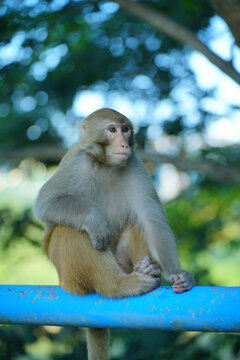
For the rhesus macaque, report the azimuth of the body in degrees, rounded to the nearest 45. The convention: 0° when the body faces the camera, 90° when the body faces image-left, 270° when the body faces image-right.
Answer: approximately 315°

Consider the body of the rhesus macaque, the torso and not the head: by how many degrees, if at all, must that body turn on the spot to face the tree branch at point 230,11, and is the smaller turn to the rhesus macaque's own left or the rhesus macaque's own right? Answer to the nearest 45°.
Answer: approximately 90° to the rhesus macaque's own left

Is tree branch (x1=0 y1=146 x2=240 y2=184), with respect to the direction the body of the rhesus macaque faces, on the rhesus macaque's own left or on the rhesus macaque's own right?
on the rhesus macaque's own left
